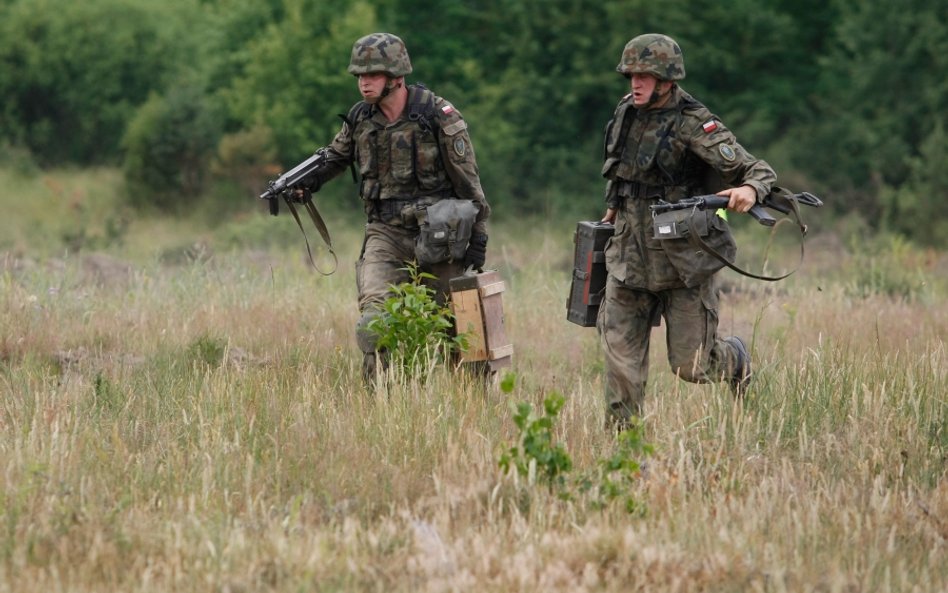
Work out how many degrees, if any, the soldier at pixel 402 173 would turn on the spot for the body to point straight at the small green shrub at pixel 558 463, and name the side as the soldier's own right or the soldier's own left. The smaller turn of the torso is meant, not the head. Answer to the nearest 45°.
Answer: approximately 45° to the soldier's own left

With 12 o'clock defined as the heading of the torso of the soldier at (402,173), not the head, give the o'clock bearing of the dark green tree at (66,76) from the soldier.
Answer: The dark green tree is roughly at 4 o'clock from the soldier.

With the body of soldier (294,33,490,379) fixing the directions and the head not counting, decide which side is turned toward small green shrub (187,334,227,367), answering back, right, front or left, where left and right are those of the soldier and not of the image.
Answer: right

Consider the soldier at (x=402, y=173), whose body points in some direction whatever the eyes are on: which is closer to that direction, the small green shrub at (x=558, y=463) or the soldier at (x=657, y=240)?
the small green shrub

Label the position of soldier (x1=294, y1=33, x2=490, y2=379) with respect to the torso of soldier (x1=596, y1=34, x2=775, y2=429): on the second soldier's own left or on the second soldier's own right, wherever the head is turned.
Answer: on the second soldier's own right

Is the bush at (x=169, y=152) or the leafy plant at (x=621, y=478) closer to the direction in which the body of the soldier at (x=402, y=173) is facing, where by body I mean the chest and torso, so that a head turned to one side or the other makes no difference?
the leafy plant

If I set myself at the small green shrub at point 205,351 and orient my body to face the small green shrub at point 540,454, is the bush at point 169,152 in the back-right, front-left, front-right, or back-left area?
back-left
